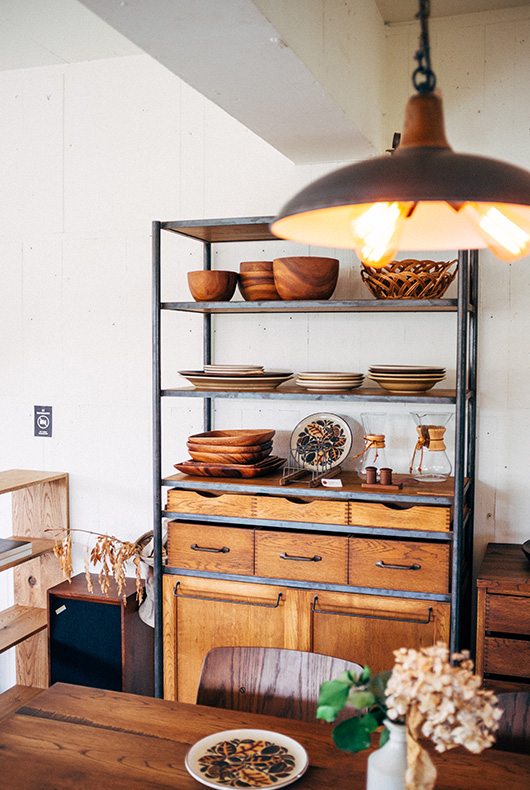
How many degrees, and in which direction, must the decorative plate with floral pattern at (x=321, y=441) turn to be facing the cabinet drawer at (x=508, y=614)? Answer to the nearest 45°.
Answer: approximately 45° to its left

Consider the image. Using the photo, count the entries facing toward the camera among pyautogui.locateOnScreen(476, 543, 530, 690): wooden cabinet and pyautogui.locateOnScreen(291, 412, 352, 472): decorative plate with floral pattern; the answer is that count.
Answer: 2

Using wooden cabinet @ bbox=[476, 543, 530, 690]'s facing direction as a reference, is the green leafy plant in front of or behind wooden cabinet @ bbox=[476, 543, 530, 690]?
in front

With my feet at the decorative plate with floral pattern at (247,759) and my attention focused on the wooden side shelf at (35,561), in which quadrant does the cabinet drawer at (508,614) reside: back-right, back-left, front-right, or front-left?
front-right

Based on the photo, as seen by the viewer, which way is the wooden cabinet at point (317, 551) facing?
toward the camera

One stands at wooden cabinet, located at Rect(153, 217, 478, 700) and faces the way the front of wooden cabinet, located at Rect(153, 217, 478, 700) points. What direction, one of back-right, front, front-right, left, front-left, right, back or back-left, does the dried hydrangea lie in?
front

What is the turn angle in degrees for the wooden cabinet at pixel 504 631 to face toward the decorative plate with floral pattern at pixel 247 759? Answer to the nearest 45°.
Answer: approximately 45° to its right

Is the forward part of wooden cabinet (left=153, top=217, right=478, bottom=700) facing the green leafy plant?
yes

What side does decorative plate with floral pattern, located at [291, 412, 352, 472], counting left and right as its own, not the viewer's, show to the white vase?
front

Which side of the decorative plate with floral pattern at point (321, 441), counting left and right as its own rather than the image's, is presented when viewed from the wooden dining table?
front

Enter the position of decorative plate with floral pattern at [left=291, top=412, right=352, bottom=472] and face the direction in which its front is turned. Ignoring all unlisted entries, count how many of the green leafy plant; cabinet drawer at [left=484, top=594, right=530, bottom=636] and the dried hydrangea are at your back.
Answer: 0

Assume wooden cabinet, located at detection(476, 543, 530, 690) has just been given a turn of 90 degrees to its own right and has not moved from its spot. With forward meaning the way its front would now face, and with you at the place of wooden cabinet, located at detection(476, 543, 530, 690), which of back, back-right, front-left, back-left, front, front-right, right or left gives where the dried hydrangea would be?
left

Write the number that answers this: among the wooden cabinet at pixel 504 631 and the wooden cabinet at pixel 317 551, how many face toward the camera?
2

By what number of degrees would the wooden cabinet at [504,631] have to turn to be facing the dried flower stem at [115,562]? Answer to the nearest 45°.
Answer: approximately 90° to its right

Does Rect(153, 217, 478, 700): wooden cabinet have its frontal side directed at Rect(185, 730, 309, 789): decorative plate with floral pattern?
yes

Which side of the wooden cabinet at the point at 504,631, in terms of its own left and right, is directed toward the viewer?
front

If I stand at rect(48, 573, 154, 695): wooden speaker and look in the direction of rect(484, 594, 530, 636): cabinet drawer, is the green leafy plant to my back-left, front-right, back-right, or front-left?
front-right
